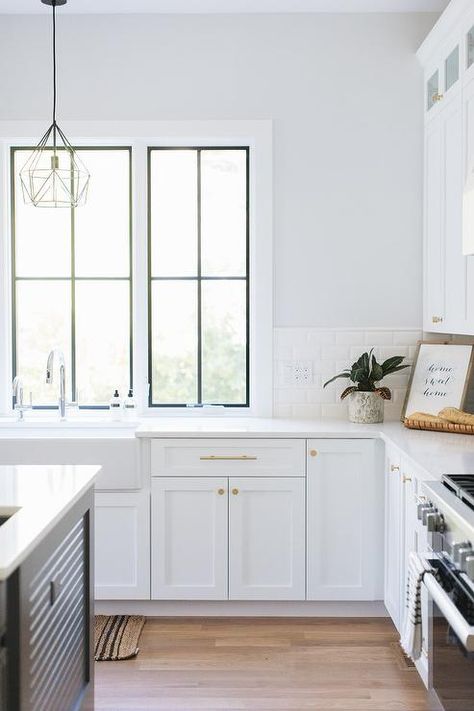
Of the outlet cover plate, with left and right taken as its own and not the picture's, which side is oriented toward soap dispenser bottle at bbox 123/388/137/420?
right

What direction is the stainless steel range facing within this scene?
to the viewer's left

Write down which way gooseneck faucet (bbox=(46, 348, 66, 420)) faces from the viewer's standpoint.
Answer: facing the viewer and to the left of the viewer

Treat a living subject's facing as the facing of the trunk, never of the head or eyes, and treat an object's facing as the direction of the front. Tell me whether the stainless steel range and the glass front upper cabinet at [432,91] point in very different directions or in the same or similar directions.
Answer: same or similar directions

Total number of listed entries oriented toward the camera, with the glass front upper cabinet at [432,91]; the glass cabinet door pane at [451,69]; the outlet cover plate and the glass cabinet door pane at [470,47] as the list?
1

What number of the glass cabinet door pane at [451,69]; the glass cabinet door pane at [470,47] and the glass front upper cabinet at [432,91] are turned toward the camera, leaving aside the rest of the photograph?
0

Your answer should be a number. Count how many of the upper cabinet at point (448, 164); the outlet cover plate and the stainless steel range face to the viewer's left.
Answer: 2

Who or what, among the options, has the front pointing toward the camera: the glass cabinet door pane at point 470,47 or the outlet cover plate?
the outlet cover plate

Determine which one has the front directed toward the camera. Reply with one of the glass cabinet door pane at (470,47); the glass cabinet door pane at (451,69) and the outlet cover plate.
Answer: the outlet cover plate

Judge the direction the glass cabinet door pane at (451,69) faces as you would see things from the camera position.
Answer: facing to the left of the viewer

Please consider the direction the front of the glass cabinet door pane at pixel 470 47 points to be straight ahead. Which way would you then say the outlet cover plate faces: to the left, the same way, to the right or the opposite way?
to the left

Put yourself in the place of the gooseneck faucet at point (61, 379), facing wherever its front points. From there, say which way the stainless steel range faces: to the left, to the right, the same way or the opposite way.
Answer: to the right

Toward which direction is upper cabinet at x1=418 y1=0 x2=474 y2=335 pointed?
to the viewer's left

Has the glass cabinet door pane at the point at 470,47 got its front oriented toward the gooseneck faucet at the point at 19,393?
yes

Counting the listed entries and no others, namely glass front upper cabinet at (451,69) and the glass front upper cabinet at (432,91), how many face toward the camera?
0

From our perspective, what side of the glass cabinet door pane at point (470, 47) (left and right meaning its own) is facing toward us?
left

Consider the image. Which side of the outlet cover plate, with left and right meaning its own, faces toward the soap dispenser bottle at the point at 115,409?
right
